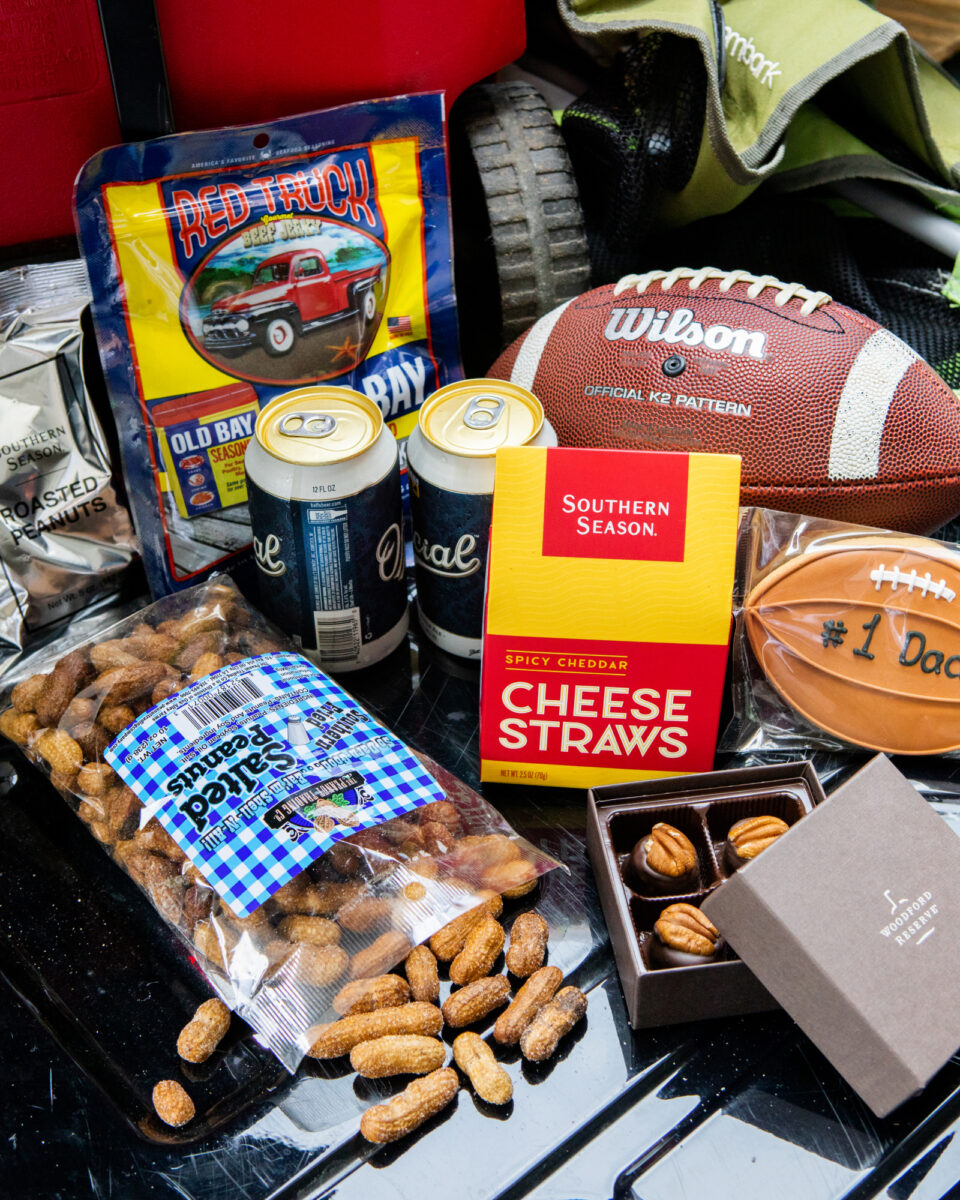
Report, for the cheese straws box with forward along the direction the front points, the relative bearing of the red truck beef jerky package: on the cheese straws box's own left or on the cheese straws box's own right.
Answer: on the cheese straws box's own right

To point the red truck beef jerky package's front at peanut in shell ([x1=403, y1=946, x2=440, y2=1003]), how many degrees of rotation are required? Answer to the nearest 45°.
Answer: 0° — it already faces it

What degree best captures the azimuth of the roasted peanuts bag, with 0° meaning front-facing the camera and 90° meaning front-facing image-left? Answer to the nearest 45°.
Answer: approximately 0°

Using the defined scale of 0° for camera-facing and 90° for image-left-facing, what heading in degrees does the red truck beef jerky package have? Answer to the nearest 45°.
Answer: approximately 0°
